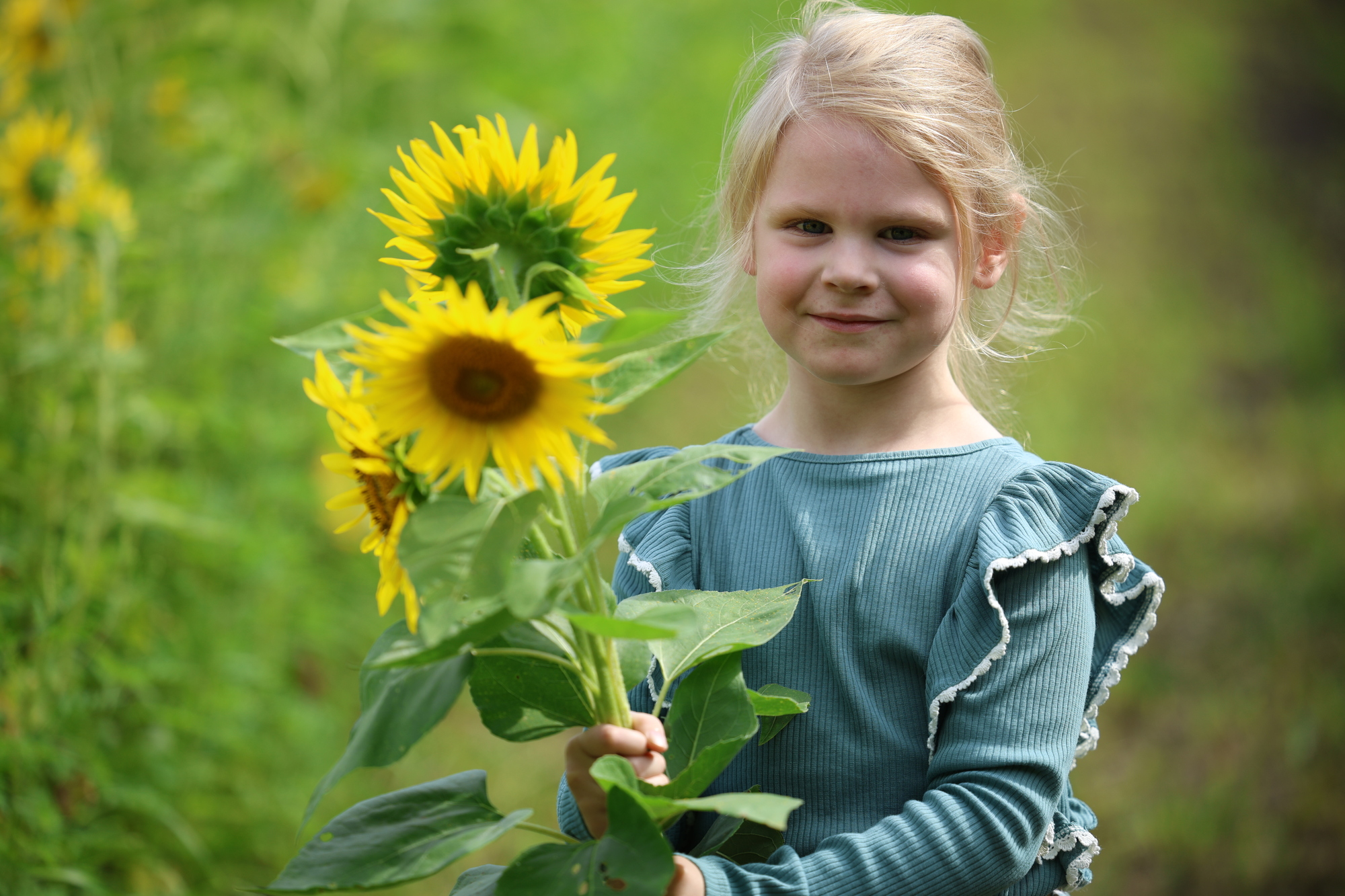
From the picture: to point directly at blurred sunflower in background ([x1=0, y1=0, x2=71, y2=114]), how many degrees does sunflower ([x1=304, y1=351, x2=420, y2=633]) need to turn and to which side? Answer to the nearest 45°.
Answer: approximately 90° to its right

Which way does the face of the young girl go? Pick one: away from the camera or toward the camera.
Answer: toward the camera

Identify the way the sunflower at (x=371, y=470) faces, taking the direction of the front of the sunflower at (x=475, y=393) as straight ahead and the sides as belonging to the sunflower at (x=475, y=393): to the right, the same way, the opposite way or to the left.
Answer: to the right

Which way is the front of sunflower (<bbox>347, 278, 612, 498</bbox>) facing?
toward the camera

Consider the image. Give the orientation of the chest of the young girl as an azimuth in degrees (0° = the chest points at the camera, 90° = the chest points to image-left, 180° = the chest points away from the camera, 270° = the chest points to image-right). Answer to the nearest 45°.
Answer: approximately 45°

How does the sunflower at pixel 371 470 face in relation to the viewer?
to the viewer's left

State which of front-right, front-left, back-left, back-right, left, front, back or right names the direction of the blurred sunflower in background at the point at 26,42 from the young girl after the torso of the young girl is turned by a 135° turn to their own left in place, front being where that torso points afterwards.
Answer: back-left

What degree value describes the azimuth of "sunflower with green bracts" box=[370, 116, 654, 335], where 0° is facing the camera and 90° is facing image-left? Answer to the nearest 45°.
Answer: approximately 180°
